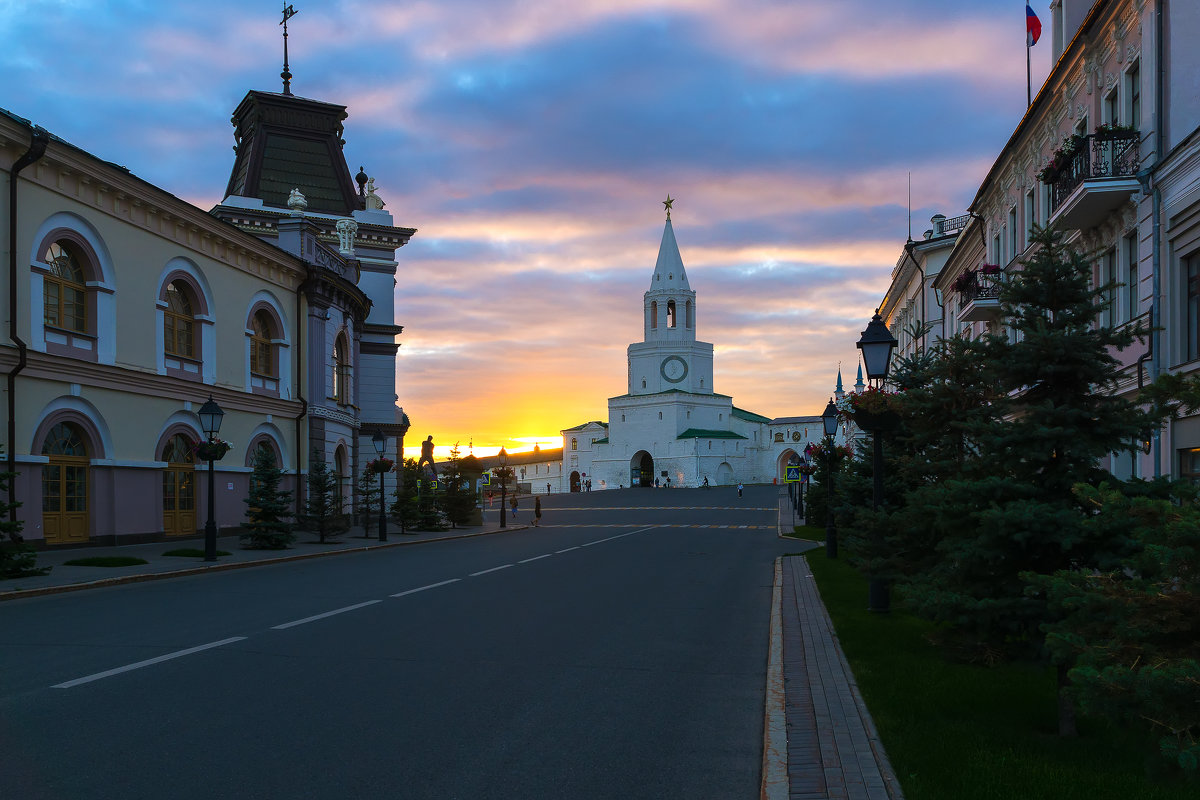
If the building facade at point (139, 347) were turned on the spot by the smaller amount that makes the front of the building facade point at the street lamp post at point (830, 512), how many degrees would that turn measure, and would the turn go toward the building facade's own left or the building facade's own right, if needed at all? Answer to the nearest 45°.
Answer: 0° — it already faces it

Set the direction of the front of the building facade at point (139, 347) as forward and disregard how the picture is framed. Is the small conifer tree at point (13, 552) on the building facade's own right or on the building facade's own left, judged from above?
on the building facade's own right

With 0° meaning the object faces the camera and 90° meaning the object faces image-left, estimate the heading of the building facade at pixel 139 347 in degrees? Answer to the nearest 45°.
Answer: approximately 315°
